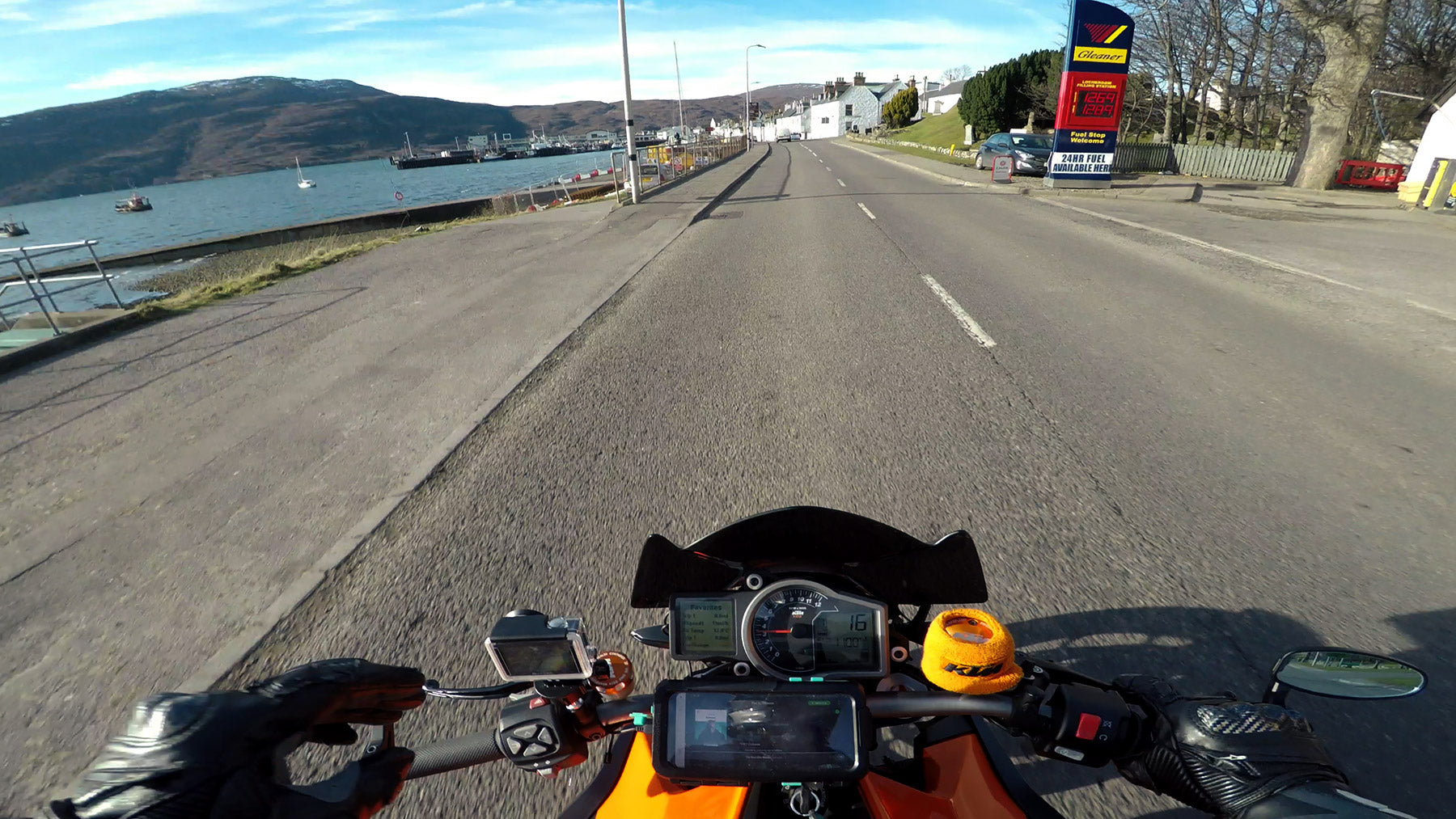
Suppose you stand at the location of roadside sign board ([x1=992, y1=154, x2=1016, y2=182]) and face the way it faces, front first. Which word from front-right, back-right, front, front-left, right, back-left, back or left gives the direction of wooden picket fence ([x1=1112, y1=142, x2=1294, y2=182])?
back-left

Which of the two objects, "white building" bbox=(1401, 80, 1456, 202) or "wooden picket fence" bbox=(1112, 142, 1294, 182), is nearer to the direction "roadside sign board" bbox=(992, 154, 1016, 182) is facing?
the white building

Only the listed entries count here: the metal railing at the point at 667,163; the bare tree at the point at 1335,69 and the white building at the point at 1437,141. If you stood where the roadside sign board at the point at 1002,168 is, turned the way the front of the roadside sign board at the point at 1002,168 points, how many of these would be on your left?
2

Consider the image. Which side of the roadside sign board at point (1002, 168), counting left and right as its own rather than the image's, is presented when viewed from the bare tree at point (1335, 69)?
left

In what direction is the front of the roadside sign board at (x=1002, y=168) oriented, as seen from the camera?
facing the viewer

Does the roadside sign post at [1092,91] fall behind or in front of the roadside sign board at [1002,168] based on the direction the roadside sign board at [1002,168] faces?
in front

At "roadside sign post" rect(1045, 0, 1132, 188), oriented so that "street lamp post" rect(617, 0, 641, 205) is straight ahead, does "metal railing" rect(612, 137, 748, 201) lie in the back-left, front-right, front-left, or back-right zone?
front-right

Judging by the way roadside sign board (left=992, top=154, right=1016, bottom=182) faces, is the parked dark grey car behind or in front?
behind

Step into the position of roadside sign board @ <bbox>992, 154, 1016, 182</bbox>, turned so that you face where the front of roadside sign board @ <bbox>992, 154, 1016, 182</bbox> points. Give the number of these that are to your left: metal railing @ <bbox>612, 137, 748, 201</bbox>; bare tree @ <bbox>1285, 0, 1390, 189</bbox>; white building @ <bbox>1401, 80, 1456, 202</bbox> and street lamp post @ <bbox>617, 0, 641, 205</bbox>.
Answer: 2

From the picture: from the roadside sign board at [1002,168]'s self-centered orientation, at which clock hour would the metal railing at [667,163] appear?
The metal railing is roughly at 4 o'clock from the roadside sign board.

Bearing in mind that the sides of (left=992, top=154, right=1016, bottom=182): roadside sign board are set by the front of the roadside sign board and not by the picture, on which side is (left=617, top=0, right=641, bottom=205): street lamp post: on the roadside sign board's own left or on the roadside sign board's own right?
on the roadside sign board's own right

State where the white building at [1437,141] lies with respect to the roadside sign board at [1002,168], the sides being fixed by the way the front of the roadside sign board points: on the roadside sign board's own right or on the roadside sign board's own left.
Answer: on the roadside sign board's own left
